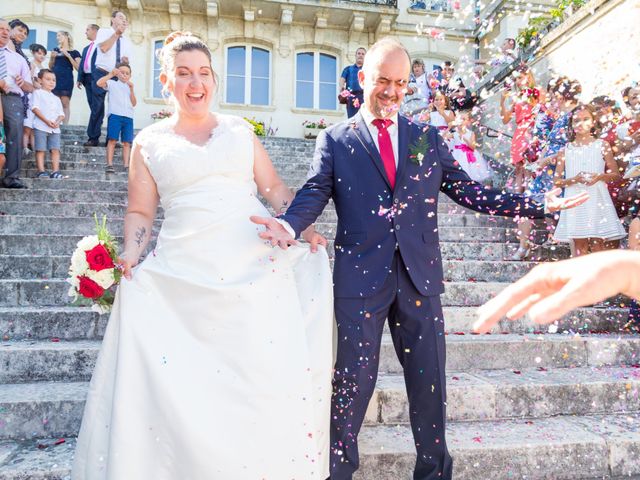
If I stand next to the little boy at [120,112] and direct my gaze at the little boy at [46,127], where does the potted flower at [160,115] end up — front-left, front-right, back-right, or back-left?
back-right

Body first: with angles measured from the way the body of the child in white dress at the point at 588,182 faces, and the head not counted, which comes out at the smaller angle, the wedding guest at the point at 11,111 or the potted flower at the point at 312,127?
the wedding guest

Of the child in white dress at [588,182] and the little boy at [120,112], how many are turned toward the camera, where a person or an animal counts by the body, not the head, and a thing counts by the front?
2

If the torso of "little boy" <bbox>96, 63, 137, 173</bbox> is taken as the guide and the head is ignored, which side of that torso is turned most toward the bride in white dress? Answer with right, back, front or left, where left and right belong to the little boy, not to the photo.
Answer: front

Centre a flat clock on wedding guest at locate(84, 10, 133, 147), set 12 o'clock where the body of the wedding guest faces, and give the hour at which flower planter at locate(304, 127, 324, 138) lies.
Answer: The flower planter is roughly at 9 o'clock from the wedding guest.

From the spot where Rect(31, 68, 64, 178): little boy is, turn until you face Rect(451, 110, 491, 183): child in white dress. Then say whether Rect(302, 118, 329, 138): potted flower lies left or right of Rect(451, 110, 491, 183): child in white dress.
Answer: left
